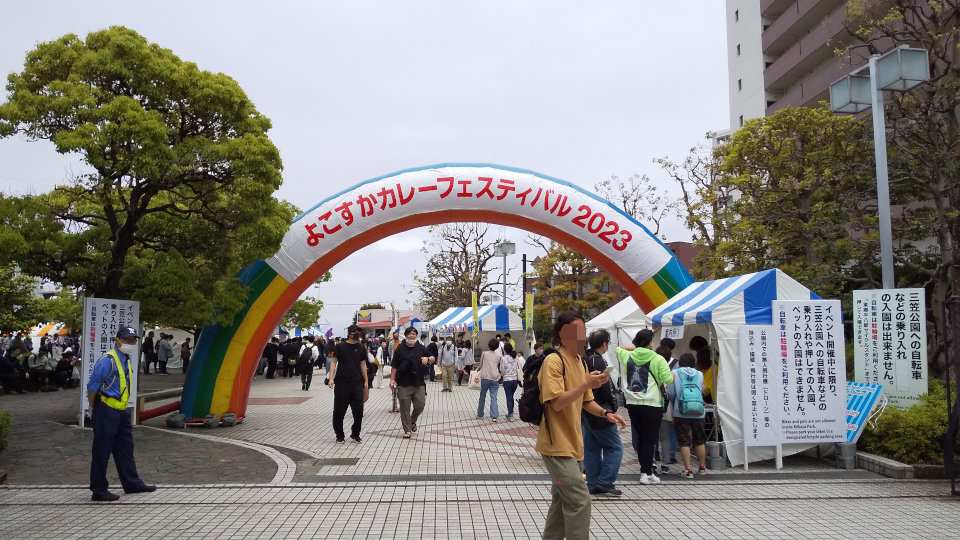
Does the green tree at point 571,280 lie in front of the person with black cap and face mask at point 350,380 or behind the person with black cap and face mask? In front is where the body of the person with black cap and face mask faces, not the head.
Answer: behind

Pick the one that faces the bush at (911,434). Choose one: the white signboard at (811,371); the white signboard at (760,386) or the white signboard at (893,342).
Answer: the white signboard at (893,342)

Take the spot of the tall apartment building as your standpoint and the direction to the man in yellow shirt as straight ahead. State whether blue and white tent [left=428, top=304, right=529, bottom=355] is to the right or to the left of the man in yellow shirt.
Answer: right

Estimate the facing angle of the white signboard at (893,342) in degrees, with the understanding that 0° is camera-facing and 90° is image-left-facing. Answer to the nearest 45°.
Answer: approximately 0°

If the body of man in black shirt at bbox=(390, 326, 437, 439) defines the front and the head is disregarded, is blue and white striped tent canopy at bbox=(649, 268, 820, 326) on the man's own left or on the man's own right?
on the man's own left

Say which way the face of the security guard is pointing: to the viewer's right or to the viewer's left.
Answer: to the viewer's right

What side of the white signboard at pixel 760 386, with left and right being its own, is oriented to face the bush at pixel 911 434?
left

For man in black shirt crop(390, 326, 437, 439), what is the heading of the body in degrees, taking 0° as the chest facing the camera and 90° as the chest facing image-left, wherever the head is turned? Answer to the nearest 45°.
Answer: approximately 0°

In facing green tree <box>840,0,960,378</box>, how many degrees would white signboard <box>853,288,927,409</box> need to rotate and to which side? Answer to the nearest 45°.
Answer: approximately 180°

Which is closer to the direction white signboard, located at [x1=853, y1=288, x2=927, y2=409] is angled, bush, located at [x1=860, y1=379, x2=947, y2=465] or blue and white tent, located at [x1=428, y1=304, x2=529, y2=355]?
the bush

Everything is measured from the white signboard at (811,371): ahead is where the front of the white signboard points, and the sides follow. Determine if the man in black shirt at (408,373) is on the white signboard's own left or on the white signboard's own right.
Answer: on the white signboard's own right

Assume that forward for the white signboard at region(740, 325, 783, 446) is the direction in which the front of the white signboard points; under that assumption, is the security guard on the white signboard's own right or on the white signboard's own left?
on the white signboard's own right
